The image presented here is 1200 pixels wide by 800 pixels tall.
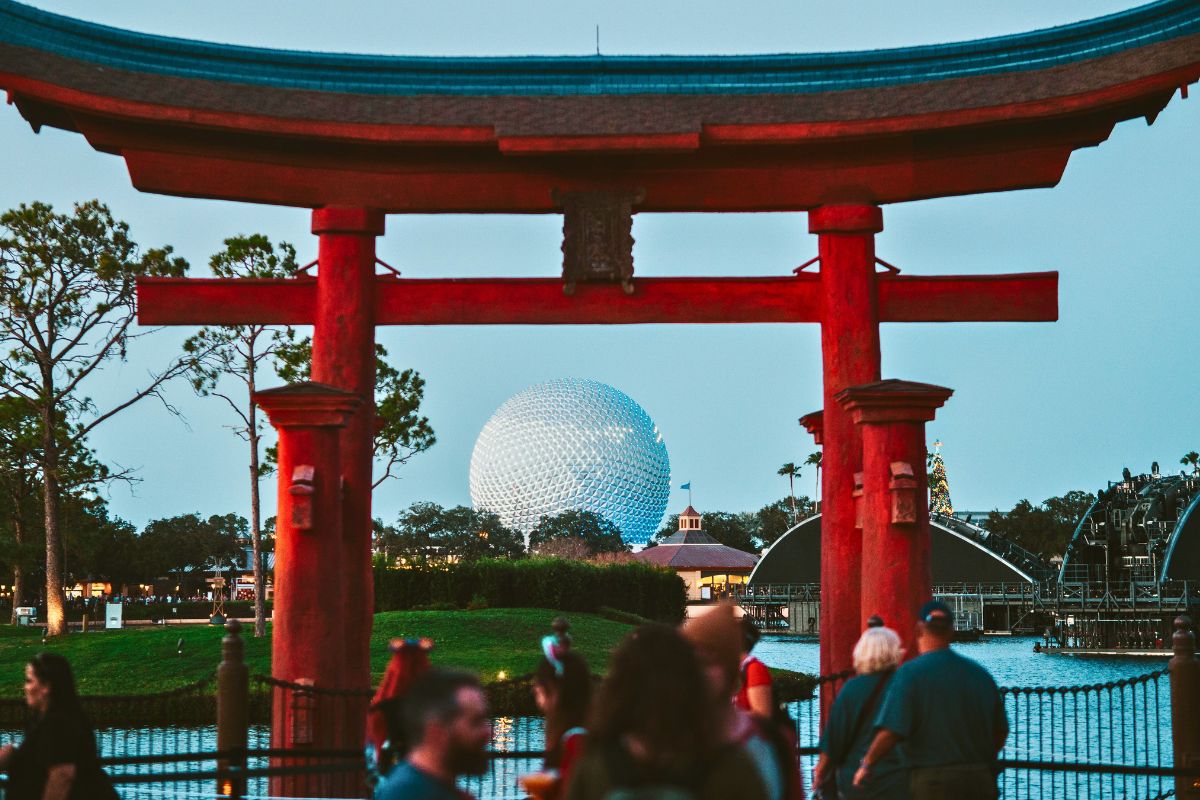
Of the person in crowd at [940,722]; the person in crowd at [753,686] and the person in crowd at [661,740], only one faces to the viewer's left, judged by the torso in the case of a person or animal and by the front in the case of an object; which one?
the person in crowd at [753,686]

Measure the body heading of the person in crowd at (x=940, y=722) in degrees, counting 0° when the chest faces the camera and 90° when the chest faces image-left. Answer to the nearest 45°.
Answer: approximately 180°

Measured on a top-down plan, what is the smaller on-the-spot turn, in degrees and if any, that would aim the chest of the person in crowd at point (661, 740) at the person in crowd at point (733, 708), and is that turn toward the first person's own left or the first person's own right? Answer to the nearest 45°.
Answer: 0° — they already face them

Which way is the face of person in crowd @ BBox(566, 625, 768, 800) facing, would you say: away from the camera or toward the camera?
away from the camera

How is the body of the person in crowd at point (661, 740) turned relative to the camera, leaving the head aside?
away from the camera

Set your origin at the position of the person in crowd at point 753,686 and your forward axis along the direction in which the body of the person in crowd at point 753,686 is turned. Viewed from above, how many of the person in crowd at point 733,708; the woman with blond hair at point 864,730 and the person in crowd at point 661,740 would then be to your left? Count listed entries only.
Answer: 2

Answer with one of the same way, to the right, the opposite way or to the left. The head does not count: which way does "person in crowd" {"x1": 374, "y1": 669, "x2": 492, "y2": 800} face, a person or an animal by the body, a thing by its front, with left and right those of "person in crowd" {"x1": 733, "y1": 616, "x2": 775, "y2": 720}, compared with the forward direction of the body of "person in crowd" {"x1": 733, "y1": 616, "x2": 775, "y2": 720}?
the opposite way

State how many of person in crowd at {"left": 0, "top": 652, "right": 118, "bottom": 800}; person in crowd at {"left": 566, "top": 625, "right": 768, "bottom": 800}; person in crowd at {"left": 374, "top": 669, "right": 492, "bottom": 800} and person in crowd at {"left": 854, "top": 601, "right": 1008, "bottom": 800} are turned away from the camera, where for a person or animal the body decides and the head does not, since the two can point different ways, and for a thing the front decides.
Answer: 2
